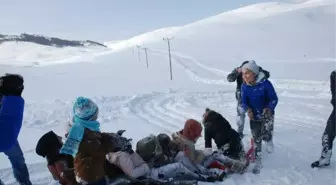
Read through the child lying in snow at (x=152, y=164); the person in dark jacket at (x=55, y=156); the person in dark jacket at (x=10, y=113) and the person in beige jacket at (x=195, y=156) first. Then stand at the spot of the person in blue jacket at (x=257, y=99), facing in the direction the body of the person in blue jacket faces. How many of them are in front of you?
4

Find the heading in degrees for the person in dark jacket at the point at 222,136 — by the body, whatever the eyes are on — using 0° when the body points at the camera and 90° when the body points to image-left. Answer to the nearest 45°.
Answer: approximately 90°

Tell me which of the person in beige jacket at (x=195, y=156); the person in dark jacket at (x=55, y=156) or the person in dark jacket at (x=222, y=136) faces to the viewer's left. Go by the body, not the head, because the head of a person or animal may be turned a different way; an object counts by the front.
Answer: the person in dark jacket at (x=222, y=136)

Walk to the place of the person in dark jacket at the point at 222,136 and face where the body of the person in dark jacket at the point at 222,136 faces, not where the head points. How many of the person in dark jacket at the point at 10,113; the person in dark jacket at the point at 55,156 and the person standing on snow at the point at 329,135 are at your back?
1

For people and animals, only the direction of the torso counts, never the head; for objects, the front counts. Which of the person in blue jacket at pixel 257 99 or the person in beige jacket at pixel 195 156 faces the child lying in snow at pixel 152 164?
the person in blue jacket

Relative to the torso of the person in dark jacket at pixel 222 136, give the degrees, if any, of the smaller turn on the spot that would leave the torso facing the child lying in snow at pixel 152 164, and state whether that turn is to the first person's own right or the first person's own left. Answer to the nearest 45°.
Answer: approximately 45° to the first person's own left

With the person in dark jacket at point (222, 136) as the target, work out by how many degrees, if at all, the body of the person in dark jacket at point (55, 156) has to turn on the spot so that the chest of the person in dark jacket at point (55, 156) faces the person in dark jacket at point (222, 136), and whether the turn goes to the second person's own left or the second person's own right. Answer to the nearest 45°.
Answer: approximately 45° to the second person's own right

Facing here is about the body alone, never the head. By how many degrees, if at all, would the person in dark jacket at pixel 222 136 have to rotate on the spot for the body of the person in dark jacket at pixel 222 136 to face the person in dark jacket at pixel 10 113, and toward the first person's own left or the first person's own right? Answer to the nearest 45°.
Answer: approximately 45° to the first person's own left

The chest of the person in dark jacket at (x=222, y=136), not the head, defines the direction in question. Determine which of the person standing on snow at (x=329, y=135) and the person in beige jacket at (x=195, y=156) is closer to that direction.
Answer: the person in beige jacket

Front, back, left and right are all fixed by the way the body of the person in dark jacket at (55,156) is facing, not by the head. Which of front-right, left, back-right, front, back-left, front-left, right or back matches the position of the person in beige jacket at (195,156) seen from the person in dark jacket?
front-right
